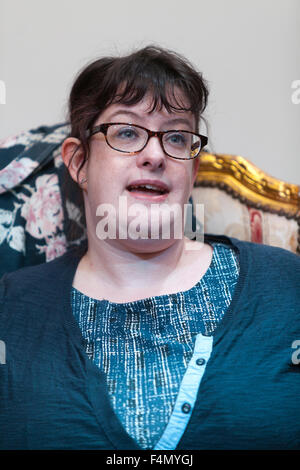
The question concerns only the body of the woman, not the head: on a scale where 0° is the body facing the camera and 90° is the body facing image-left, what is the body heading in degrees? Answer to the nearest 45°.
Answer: approximately 0°
